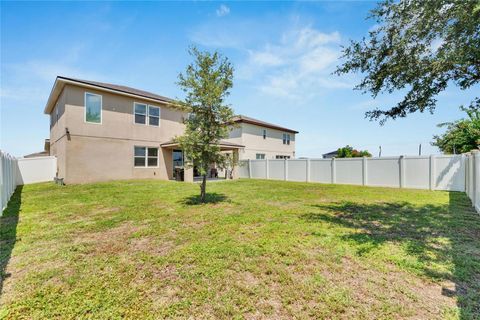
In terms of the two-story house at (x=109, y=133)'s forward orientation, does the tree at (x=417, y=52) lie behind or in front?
behind

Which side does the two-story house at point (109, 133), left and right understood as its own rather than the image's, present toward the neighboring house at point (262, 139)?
right

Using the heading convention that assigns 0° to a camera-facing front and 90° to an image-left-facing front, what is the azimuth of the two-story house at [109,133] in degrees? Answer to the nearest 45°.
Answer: approximately 135°

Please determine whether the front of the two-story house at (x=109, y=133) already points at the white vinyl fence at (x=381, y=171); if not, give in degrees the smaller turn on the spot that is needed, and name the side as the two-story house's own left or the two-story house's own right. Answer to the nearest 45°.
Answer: approximately 135° to the two-story house's own right

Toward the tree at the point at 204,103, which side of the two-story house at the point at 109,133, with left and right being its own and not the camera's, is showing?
back

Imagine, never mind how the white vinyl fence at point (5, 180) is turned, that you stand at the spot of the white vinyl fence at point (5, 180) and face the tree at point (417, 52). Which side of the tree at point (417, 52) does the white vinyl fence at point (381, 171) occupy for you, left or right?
left

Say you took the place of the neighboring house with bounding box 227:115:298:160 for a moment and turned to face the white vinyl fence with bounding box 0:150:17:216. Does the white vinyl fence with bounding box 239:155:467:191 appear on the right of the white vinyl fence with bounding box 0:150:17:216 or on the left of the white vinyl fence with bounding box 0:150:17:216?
left

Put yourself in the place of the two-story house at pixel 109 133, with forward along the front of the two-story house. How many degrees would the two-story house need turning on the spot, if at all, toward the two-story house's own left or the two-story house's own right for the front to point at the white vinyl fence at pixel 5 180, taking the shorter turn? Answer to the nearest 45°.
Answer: approximately 135° to the two-story house's own left
